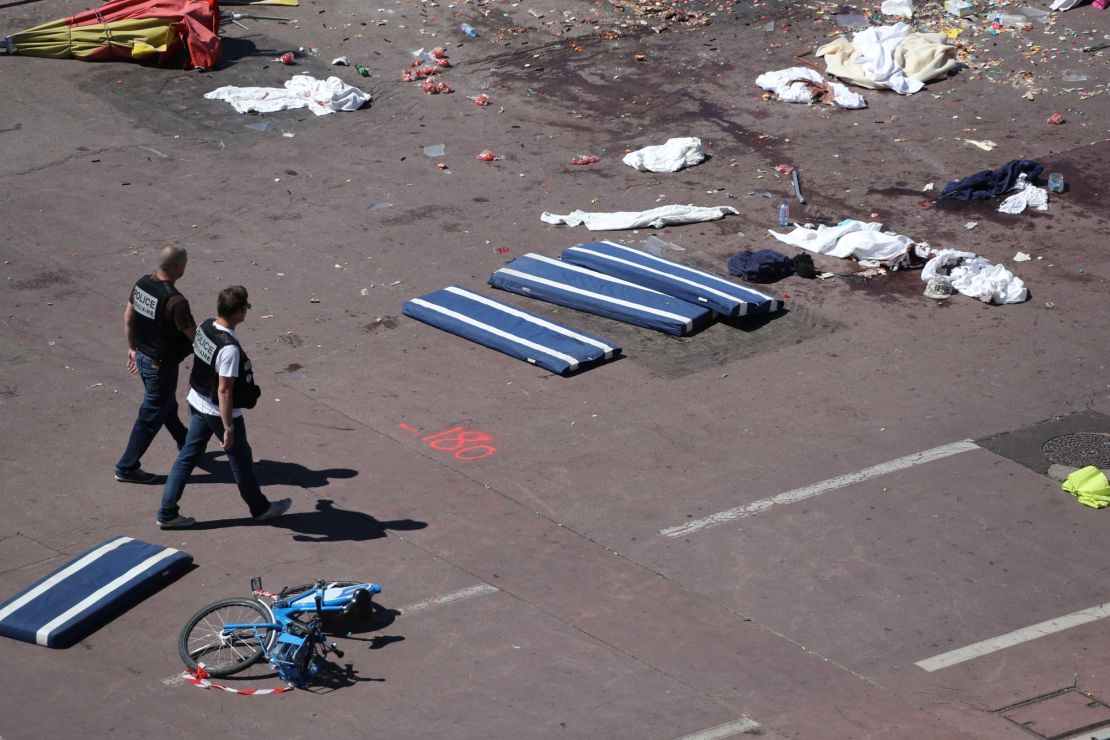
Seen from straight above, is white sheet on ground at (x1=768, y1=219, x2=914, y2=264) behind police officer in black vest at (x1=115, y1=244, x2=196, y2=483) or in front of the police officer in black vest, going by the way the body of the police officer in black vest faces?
in front

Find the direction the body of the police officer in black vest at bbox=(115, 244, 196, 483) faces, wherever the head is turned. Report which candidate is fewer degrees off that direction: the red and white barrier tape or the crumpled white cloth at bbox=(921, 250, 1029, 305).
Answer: the crumpled white cloth

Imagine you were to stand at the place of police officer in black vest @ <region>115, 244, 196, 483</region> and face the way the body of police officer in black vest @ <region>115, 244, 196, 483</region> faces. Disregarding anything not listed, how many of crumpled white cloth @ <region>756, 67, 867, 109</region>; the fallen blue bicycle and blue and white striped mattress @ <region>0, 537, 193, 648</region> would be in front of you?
1

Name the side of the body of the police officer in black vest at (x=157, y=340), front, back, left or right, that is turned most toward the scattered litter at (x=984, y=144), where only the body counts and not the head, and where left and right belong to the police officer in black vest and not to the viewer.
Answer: front

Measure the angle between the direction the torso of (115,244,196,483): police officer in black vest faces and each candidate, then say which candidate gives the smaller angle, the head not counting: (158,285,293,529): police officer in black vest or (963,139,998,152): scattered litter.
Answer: the scattered litter

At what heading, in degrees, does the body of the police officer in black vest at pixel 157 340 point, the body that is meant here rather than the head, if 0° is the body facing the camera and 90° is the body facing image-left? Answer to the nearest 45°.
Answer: approximately 225°

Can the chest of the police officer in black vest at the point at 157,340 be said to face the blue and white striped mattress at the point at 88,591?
no

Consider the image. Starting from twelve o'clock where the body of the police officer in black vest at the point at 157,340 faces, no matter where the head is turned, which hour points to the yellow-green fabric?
The yellow-green fabric is roughly at 2 o'clock from the police officer in black vest.

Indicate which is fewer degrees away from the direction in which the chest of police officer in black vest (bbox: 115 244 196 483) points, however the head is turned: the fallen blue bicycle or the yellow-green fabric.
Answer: the yellow-green fabric

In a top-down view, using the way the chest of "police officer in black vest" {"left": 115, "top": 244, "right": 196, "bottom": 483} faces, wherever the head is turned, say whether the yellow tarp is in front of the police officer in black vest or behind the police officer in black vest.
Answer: in front

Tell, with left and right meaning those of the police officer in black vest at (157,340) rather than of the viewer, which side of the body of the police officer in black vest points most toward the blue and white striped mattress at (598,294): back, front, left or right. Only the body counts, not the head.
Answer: front

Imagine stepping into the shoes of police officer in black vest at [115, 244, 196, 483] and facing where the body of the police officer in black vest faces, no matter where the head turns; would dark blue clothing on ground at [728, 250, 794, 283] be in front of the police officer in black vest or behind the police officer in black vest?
in front

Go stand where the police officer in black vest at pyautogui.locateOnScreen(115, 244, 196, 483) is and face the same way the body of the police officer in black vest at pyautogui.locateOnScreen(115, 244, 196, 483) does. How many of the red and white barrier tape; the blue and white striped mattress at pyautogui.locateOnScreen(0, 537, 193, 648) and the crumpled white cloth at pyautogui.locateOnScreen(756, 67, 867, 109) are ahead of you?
1
